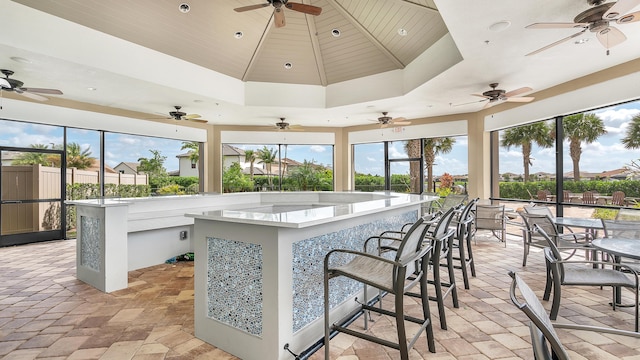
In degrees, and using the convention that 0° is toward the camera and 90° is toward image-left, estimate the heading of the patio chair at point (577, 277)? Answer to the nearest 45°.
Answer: approximately 270°

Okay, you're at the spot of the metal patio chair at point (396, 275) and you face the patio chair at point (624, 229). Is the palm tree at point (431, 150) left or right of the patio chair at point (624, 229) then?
left

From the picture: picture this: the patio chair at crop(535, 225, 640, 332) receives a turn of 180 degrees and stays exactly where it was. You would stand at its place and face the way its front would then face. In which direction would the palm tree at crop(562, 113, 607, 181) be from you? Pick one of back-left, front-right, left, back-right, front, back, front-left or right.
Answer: right

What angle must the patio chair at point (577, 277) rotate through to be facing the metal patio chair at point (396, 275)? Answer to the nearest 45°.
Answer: approximately 135° to its right

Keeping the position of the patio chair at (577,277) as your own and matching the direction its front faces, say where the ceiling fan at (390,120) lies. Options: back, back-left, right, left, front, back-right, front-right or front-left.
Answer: back-left

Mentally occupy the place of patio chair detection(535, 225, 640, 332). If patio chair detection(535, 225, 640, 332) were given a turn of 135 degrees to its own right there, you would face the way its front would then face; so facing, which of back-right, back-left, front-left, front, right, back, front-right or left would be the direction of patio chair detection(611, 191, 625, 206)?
back-right

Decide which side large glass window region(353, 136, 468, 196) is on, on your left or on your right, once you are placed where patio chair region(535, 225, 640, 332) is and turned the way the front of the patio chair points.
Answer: on your left

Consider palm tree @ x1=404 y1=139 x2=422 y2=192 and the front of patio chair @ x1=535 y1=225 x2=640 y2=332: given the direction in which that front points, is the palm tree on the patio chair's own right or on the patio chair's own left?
on the patio chair's own left

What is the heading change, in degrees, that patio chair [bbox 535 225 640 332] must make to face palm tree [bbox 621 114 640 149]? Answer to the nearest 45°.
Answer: approximately 90° to its left

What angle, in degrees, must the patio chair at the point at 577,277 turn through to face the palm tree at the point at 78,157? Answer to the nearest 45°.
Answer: approximately 180°

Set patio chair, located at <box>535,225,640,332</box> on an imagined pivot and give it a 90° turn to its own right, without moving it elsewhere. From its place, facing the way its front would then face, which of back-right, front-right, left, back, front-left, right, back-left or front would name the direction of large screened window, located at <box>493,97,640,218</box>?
back

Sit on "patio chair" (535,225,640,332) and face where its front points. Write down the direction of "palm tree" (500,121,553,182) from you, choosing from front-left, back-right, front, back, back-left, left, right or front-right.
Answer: left
